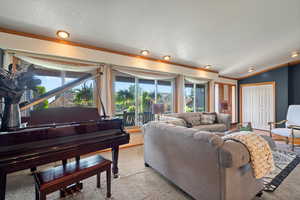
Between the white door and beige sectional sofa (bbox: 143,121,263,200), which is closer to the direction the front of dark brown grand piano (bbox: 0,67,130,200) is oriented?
the beige sectional sofa

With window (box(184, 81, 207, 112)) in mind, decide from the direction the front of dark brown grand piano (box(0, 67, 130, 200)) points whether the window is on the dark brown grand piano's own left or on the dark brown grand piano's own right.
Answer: on the dark brown grand piano's own left

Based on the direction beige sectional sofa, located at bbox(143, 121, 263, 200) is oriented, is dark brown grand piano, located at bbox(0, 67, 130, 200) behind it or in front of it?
behind

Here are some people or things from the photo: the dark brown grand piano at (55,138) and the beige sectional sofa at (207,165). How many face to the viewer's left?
0

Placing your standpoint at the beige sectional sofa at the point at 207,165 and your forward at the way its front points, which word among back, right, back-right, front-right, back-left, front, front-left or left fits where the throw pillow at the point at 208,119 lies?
front-left

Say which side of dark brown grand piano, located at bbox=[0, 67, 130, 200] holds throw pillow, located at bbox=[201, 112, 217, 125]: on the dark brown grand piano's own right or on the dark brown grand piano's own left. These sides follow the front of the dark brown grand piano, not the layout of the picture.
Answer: on the dark brown grand piano's own left

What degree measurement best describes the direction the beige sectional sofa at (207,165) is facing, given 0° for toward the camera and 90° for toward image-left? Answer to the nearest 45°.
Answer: approximately 225°

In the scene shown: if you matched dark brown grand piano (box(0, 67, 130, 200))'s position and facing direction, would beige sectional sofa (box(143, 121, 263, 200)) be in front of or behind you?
in front

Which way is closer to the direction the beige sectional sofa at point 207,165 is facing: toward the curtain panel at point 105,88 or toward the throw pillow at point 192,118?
the throw pillow

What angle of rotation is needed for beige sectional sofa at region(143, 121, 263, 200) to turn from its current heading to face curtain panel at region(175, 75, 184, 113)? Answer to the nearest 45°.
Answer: approximately 45° to its left

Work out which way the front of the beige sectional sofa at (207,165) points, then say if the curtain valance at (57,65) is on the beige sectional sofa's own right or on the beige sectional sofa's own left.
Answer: on the beige sectional sofa's own left

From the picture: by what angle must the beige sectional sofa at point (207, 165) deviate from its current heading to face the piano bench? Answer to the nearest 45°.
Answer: approximately 135° to its left
